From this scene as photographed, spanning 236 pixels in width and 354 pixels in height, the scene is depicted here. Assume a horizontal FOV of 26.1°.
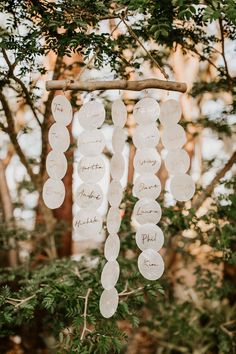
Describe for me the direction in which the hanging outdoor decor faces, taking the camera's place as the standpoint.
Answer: facing the viewer
